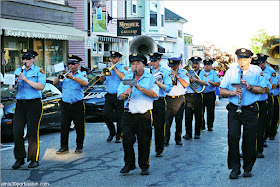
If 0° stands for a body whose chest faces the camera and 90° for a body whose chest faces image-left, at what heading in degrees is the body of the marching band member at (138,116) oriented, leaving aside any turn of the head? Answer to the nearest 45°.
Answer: approximately 45°

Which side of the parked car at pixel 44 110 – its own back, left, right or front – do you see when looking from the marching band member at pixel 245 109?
left
